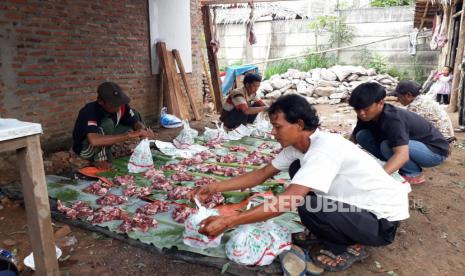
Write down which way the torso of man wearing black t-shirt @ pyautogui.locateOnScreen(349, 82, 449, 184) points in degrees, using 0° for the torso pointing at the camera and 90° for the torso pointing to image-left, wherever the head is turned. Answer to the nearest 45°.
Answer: approximately 45°

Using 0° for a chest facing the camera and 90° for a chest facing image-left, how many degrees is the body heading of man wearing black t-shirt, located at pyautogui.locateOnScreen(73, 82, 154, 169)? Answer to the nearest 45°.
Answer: approximately 315°

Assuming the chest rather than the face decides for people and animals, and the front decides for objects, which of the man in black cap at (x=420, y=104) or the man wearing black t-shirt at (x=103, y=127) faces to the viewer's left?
the man in black cap

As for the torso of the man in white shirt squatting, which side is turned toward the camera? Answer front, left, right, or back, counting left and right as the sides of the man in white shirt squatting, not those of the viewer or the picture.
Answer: left

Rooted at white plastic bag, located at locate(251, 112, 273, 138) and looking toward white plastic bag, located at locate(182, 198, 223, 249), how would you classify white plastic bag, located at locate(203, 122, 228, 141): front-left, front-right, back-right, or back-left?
front-right

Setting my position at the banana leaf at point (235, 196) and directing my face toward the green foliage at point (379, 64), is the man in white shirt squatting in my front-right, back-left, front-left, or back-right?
back-right

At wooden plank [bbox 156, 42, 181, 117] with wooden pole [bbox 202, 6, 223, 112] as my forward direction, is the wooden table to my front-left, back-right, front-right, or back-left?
back-right

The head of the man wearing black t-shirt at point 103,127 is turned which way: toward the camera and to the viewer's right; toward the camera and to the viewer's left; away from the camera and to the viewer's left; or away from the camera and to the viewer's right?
toward the camera and to the viewer's right

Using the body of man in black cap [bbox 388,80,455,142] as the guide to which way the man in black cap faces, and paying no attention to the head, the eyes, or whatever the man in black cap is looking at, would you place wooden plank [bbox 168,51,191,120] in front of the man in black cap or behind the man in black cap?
in front

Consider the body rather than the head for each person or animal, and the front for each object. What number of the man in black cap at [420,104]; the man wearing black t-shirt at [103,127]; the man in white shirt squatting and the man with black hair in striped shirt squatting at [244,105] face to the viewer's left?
2

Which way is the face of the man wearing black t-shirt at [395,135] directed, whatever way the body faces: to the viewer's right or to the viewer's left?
to the viewer's left

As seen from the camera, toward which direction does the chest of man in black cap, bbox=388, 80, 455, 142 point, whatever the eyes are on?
to the viewer's left

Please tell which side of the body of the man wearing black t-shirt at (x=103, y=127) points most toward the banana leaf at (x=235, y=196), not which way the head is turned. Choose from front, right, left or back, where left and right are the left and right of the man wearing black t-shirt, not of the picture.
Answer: front

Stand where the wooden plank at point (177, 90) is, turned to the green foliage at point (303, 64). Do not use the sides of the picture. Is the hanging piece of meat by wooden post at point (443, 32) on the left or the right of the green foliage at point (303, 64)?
right

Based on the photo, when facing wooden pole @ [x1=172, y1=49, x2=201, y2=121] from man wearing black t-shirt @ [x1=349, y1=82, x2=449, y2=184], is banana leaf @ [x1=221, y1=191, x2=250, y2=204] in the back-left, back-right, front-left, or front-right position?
front-left

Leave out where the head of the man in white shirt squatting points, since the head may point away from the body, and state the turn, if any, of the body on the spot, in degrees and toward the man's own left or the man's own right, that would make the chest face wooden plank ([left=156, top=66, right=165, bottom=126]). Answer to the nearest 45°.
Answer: approximately 45° to the man's own right

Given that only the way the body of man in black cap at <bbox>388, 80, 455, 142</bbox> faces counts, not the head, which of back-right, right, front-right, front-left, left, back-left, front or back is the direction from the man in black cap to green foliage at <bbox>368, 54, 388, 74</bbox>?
right

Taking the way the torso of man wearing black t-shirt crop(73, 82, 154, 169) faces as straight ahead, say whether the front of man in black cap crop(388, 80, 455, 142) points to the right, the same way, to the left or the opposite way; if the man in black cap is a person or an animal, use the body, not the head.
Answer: the opposite way

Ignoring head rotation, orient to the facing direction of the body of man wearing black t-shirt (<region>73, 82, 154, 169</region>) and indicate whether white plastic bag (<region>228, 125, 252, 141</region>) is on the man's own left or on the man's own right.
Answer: on the man's own left
